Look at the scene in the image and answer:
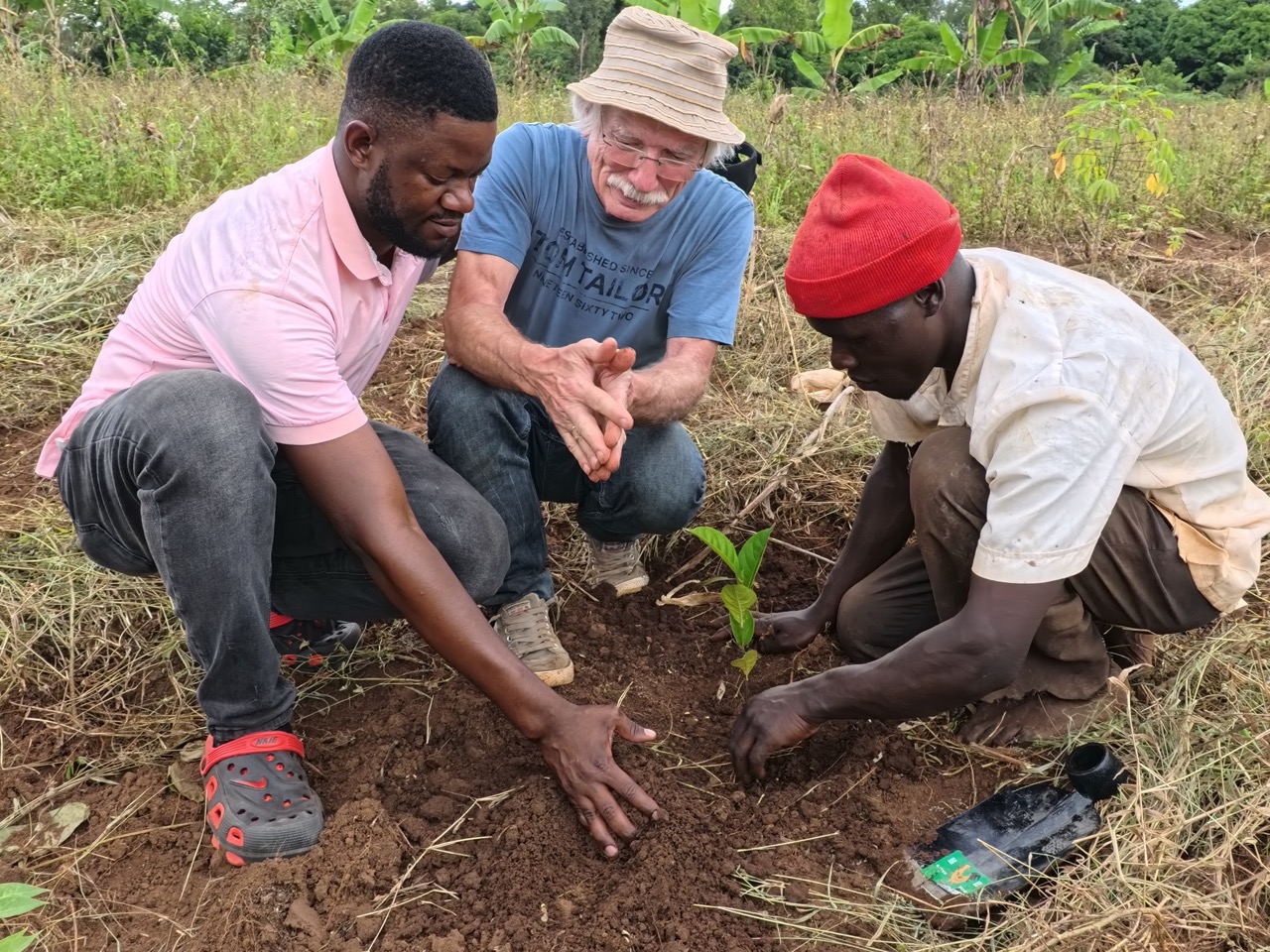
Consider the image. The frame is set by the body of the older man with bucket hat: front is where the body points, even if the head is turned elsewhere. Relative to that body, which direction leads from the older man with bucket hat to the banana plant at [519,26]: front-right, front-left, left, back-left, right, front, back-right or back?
back

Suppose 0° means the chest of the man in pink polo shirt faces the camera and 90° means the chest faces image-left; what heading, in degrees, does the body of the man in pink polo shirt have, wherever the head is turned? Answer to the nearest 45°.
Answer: approximately 315°

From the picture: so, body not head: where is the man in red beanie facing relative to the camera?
to the viewer's left

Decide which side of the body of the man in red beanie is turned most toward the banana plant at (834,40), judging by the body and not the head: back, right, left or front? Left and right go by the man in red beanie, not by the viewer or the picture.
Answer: right

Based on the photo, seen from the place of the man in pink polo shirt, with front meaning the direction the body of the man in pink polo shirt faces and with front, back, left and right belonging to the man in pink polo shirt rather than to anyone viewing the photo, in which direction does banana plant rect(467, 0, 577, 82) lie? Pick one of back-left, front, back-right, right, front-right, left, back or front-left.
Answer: back-left

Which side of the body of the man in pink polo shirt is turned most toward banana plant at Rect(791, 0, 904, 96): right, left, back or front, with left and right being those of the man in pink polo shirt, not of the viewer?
left

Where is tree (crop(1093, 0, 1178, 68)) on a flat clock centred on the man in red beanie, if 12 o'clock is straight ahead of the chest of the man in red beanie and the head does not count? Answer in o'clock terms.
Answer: The tree is roughly at 3 o'clock from the man in red beanie.

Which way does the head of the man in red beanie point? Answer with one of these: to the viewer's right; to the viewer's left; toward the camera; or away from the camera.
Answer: to the viewer's left

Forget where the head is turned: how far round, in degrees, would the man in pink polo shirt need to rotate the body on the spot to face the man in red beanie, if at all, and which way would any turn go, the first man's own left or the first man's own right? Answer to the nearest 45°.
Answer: approximately 45° to the first man's own left

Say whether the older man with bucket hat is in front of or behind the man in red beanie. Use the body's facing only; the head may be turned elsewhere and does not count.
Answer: in front

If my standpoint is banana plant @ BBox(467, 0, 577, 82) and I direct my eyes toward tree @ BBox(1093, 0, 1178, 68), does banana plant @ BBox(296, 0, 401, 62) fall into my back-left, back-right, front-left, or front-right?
back-left

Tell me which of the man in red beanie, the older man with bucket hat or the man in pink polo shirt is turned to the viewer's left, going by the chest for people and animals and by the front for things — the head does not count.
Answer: the man in red beanie
